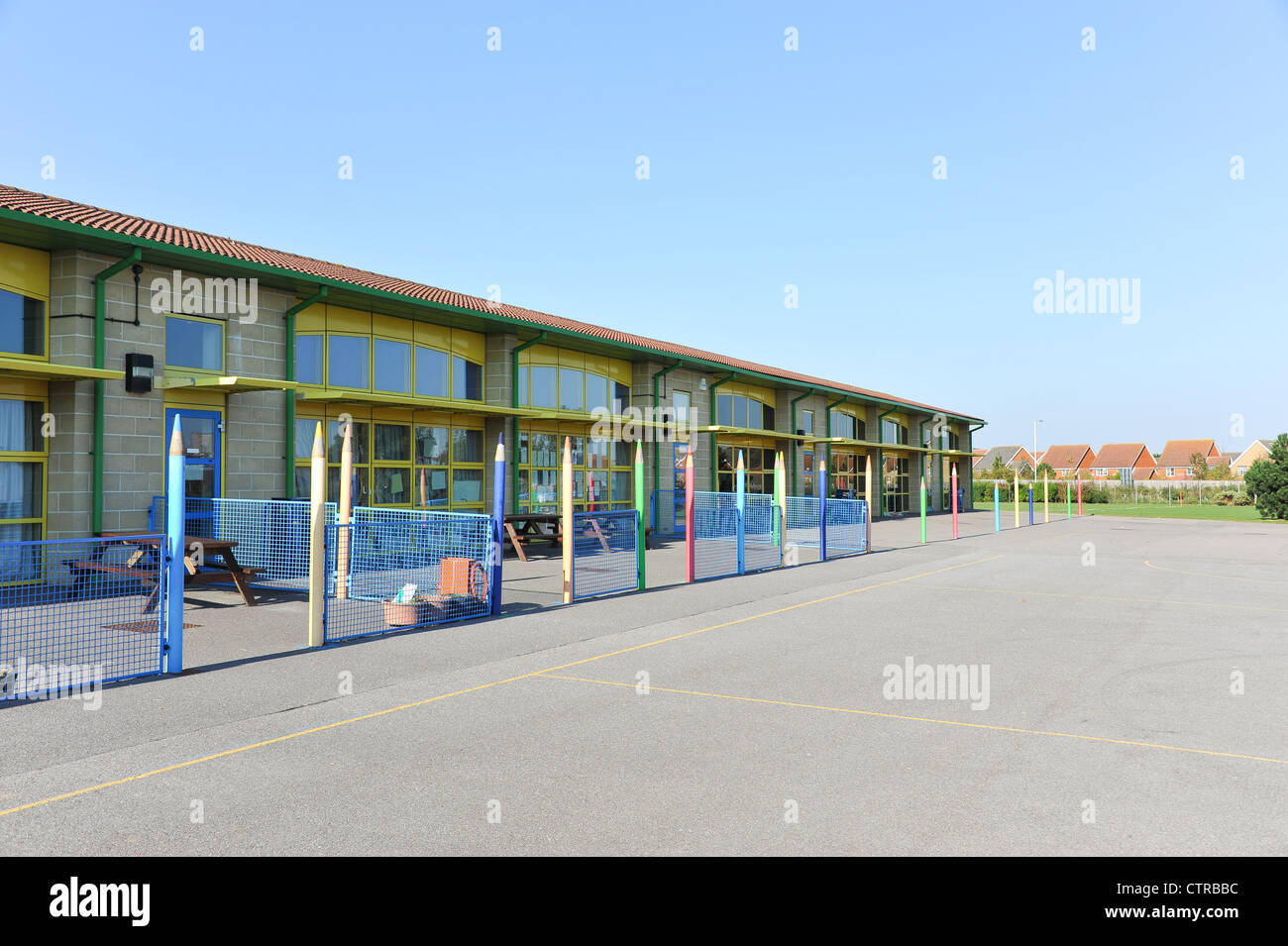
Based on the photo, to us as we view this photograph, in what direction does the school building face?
facing the viewer and to the right of the viewer

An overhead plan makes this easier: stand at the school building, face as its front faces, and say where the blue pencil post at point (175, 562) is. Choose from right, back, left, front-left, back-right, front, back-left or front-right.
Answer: front-right

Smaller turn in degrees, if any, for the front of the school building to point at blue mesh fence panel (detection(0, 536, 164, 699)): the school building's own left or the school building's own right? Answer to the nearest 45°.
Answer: approximately 45° to the school building's own right

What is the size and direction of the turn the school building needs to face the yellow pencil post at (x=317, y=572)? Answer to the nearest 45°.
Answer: approximately 45° to its right
